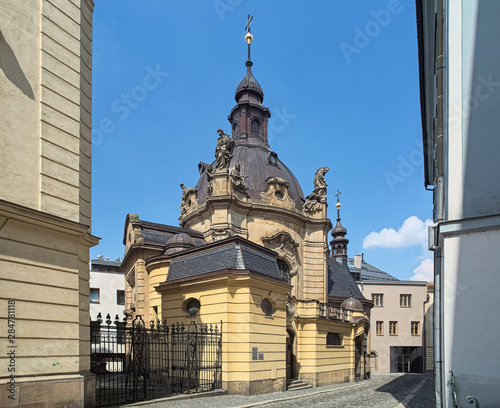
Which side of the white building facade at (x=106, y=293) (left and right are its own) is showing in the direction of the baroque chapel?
front

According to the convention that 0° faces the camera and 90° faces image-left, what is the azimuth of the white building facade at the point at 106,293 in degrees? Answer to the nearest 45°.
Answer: approximately 0°
